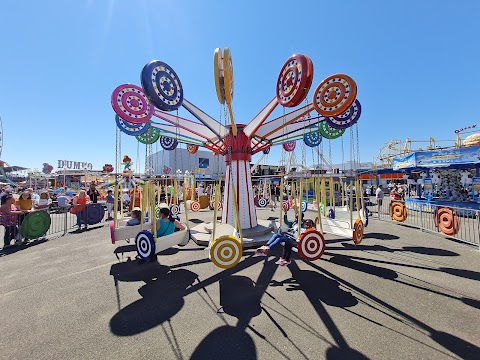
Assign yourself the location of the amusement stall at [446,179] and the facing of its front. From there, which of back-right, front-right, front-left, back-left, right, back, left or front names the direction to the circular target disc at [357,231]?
front-left

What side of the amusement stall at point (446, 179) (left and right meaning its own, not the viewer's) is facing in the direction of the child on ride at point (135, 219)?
front

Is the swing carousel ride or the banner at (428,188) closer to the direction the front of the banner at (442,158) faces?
the swing carousel ride

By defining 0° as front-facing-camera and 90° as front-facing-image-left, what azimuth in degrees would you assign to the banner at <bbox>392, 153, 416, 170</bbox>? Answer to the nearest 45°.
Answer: approximately 45°

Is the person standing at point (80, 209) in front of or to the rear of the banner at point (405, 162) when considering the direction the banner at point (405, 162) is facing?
in front

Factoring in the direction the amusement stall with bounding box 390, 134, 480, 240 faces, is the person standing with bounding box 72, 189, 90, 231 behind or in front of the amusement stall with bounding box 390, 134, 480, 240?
in front
